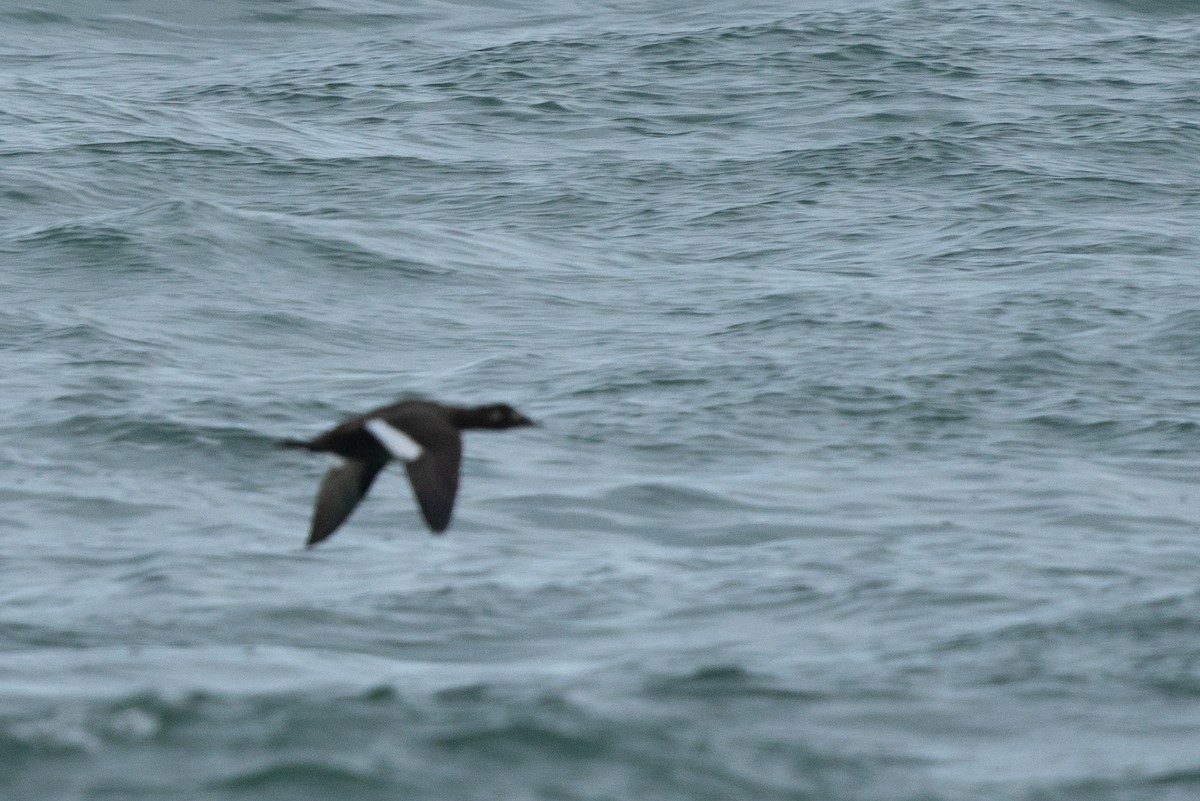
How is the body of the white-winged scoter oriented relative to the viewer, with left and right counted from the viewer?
facing to the right of the viewer
